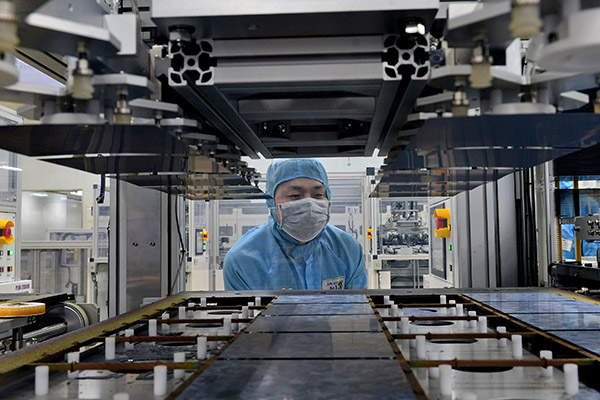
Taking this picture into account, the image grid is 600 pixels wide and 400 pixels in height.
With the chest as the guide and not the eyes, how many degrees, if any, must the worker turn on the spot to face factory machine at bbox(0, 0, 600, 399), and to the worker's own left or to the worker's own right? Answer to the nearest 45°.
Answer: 0° — they already face it

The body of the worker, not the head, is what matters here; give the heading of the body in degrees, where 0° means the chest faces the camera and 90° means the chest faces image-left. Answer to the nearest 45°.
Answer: approximately 0°

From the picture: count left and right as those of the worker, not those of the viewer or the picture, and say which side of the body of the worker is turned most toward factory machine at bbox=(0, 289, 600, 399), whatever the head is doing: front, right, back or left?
front
